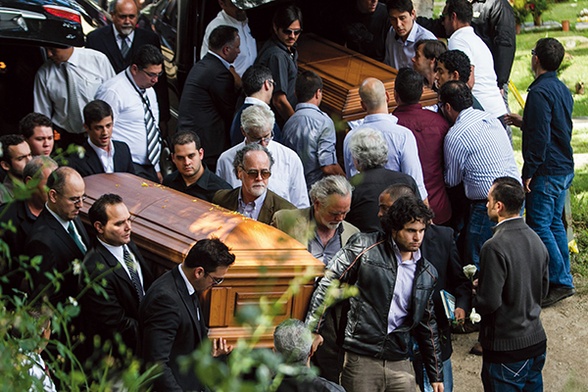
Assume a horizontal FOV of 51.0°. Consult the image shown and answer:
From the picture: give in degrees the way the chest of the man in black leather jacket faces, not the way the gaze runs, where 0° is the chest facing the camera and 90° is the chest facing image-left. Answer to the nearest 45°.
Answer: approximately 315°

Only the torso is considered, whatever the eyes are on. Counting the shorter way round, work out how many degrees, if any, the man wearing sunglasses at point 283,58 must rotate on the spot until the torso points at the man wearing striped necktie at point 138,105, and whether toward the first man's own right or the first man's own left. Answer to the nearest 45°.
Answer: approximately 90° to the first man's own right

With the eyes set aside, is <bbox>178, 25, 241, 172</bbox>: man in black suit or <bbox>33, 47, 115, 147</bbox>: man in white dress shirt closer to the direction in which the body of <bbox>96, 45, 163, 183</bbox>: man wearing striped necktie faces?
the man in black suit

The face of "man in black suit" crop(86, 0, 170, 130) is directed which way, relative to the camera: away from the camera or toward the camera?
toward the camera

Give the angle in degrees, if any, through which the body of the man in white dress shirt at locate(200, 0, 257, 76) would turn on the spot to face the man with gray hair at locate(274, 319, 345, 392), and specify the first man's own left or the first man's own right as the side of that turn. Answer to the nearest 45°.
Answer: approximately 45° to the first man's own right

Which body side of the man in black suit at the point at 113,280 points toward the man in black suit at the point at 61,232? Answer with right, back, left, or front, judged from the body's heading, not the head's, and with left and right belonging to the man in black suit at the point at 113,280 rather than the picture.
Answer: back

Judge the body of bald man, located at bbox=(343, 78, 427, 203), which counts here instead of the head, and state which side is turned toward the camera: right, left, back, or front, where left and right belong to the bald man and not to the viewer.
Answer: back

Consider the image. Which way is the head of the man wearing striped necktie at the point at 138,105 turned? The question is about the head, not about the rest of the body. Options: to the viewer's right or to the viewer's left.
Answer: to the viewer's right

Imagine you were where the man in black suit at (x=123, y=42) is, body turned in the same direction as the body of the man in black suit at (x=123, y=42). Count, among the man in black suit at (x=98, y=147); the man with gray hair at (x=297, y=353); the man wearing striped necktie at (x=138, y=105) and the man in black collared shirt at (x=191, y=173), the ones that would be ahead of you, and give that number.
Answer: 4

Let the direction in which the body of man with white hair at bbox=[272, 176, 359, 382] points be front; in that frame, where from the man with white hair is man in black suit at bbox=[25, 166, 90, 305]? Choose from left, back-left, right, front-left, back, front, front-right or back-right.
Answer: back-right
